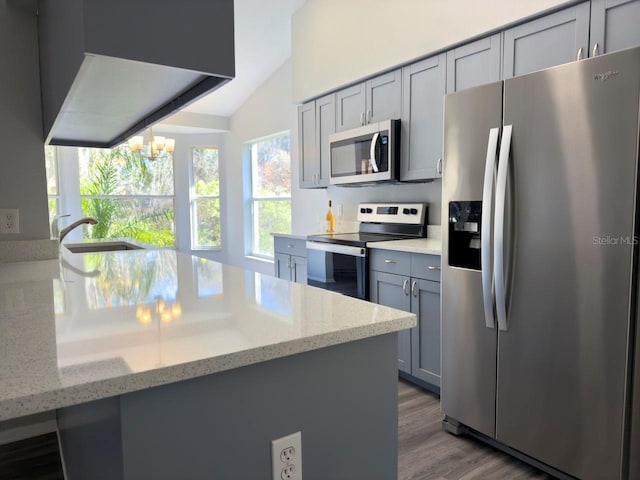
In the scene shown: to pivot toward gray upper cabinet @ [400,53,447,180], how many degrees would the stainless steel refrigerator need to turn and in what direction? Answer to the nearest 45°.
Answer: approximately 90° to its right

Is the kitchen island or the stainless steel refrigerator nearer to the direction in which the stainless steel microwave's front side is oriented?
the kitchen island

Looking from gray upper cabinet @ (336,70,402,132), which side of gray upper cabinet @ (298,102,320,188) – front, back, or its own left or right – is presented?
left

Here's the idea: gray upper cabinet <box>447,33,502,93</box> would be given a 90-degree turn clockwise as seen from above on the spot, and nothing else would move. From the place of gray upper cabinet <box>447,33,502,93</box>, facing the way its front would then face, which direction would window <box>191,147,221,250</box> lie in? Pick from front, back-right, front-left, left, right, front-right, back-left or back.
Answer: front

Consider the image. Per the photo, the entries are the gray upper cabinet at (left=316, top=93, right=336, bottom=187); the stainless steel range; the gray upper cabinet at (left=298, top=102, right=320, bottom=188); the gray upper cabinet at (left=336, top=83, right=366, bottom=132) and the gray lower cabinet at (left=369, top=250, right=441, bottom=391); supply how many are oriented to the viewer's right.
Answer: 0

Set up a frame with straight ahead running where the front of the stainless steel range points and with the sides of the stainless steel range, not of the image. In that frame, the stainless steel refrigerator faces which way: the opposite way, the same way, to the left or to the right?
the same way

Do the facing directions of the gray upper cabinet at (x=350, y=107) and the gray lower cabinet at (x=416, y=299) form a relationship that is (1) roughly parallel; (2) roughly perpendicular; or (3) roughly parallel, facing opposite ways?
roughly parallel

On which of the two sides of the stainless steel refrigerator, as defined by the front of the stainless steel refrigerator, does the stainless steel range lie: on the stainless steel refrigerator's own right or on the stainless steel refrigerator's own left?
on the stainless steel refrigerator's own right

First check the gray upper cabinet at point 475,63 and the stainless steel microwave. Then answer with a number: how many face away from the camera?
0

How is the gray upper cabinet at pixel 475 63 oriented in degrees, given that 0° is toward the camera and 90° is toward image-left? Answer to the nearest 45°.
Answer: approximately 45°

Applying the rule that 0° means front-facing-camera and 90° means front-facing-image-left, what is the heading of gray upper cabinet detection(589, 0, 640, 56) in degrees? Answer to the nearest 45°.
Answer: approximately 45°

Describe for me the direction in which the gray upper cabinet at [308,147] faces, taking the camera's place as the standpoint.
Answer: facing the viewer and to the left of the viewer

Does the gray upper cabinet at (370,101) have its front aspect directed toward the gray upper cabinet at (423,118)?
no

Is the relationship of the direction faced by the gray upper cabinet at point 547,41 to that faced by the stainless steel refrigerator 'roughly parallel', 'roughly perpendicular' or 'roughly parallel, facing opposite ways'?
roughly parallel

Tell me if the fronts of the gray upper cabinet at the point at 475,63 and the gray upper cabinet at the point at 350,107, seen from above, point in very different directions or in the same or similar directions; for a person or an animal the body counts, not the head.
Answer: same or similar directions

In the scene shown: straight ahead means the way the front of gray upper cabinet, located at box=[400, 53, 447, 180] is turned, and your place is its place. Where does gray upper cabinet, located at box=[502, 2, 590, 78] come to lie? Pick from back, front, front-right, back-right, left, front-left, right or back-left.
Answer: left
